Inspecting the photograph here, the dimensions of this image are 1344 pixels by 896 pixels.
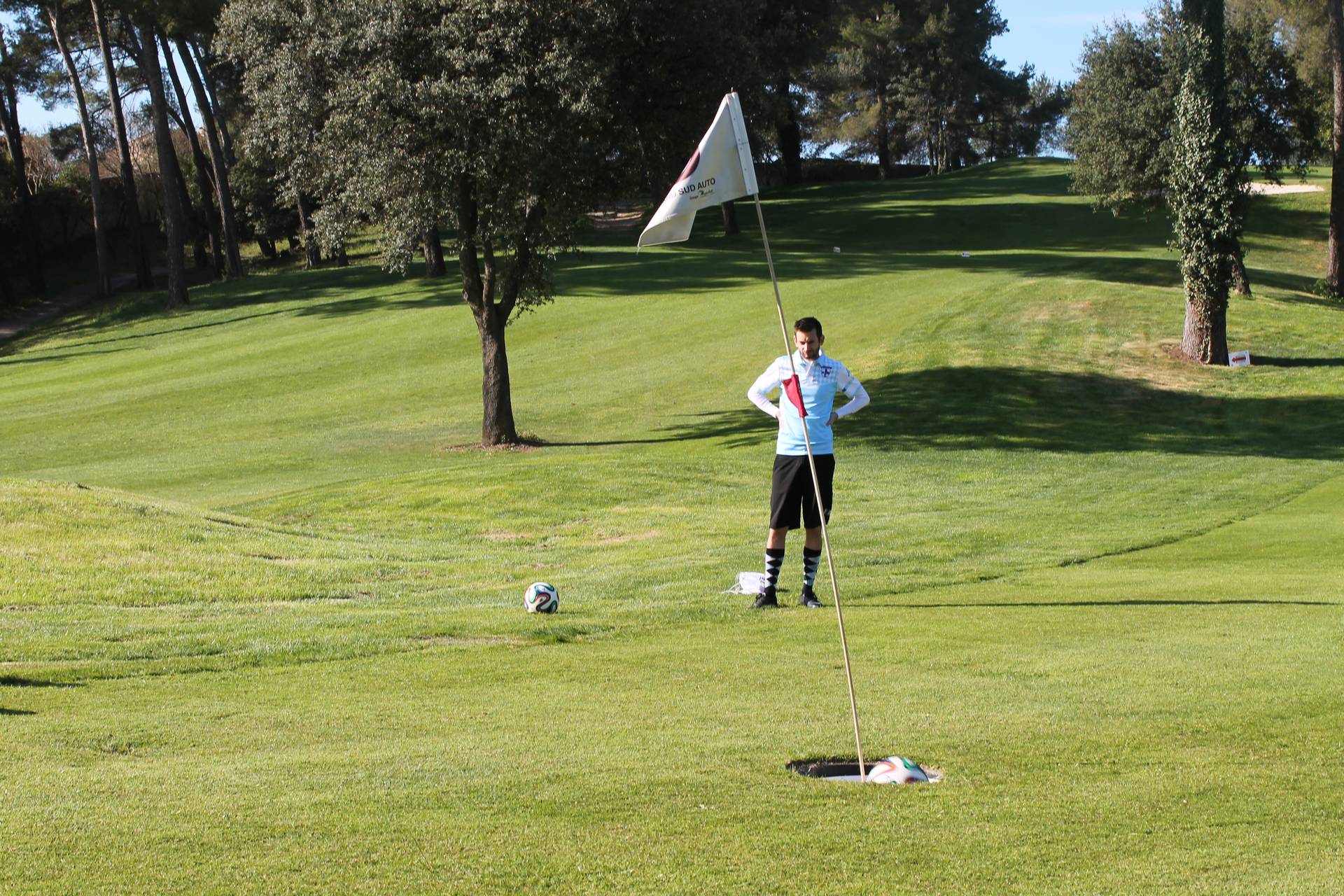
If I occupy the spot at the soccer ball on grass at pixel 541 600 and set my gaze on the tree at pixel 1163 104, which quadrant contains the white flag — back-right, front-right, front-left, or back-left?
back-right

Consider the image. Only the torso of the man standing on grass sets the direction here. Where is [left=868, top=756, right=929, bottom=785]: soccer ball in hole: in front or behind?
in front

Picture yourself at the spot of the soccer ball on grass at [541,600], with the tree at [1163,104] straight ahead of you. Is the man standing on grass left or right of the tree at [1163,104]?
right

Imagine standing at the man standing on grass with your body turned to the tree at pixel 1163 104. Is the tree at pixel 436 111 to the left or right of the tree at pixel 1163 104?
left

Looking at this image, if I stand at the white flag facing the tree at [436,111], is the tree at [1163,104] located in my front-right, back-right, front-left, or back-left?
front-right

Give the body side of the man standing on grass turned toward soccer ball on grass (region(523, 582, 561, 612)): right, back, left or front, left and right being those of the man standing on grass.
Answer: right

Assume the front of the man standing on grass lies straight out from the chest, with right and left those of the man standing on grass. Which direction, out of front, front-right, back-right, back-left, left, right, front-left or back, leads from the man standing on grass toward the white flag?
front

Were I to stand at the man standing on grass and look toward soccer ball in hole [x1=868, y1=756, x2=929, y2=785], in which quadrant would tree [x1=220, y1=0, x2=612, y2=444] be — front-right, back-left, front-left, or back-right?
back-right

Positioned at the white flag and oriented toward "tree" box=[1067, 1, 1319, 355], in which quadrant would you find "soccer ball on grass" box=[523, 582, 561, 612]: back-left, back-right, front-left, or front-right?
front-left

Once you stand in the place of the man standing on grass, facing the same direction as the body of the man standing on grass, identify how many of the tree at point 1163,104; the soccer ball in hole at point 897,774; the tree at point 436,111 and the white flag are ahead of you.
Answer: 2

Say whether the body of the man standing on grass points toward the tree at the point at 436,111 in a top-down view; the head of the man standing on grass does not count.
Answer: no

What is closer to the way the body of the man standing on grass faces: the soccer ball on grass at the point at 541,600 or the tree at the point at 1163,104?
the soccer ball on grass

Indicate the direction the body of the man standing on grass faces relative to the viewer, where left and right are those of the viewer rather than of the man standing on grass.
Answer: facing the viewer

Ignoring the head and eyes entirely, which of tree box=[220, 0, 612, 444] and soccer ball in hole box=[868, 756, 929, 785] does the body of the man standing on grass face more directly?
the soccer ball in hole

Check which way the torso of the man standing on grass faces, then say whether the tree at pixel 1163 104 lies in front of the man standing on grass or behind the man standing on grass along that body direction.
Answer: behind
